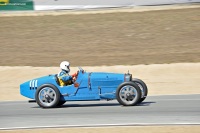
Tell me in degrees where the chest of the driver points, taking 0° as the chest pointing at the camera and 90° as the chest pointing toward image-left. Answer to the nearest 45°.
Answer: approximately 270°

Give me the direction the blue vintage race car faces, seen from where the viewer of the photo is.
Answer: facing to the right of the viewer
